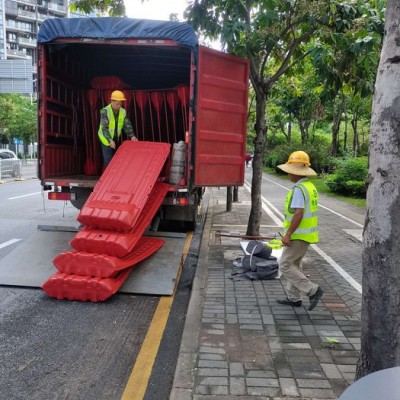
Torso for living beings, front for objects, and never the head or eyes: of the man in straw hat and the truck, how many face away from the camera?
1

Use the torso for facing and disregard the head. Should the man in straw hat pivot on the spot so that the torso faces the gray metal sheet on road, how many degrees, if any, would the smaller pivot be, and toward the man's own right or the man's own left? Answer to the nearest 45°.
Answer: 0° — they already face it

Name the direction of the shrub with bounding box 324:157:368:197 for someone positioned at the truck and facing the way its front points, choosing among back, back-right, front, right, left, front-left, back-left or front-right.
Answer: front-right

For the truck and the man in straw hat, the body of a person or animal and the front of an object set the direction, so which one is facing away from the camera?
the truck

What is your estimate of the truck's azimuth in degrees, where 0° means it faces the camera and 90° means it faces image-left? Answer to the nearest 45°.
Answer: approximately 180°

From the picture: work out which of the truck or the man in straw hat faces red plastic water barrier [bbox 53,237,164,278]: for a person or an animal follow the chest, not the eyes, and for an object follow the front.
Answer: the man in straw hat

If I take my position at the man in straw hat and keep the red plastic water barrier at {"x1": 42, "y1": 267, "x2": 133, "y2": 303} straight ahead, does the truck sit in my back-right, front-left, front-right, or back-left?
front-right

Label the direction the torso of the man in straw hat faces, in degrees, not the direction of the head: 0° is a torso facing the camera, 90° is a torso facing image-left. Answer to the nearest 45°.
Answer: approximately 90°

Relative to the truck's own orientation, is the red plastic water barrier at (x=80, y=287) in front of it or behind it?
behind

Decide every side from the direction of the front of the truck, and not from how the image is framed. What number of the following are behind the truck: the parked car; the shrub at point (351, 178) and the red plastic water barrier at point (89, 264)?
1

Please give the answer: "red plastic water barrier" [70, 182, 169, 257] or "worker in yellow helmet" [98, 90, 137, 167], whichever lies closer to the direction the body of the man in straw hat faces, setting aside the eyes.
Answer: the red plastic water barrier

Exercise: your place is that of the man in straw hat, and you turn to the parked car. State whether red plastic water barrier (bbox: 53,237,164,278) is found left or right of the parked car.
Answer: left

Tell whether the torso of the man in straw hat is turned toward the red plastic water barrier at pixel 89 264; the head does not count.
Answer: yes

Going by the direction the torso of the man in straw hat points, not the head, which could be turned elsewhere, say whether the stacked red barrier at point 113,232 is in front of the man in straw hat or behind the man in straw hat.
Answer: in front

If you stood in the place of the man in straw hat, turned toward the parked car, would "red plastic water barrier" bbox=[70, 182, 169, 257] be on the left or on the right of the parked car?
left

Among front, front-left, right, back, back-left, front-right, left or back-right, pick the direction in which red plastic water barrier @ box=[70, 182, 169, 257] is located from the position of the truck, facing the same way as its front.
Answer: back

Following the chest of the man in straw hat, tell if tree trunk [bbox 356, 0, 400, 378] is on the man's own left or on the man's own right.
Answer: on the man's own left
